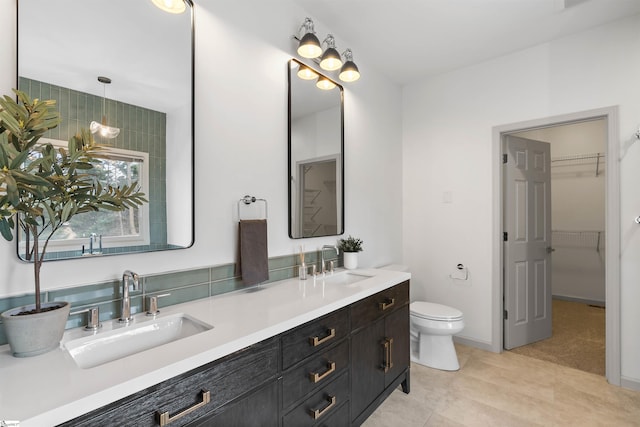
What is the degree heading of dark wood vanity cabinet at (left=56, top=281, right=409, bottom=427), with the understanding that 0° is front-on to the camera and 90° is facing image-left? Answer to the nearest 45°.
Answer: approximately 315°

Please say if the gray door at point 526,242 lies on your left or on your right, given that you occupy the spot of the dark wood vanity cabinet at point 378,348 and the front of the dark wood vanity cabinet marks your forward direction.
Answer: on your left

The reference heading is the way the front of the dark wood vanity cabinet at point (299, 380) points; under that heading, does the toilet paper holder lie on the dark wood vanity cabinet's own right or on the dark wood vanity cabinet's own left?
on the dark wood vanity cabinet's own left

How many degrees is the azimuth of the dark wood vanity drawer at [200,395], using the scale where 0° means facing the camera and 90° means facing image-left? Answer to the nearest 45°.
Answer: approximately 315°
